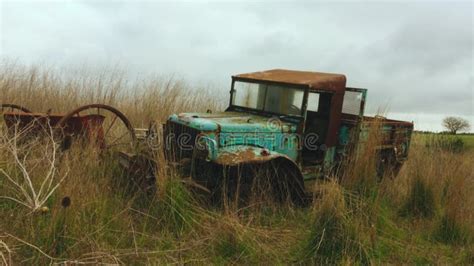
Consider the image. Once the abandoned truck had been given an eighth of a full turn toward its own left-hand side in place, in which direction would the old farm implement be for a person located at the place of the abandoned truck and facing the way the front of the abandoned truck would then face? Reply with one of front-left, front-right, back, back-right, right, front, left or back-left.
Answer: right

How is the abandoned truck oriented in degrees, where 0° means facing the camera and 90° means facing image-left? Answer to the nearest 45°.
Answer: approximately 45°
